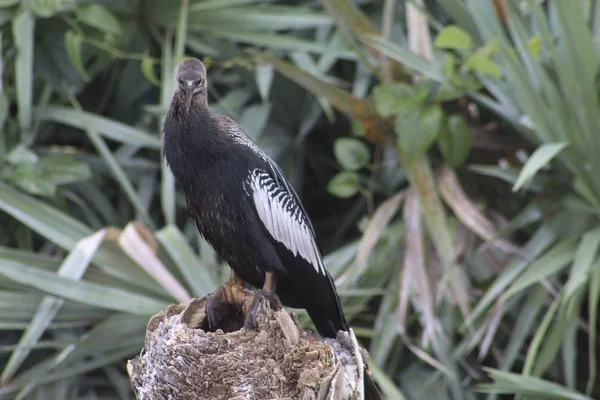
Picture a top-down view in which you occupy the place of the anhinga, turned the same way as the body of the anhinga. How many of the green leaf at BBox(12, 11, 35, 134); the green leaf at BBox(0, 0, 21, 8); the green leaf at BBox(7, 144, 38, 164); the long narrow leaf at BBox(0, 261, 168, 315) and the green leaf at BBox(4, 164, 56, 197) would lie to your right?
5

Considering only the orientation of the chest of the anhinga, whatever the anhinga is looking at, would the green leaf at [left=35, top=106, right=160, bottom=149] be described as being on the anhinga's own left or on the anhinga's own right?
on the anhinga's own right

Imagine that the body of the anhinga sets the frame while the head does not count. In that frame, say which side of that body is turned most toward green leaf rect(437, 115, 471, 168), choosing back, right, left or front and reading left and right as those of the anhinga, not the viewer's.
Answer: back

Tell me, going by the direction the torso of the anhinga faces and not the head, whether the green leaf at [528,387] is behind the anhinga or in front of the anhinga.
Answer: behind

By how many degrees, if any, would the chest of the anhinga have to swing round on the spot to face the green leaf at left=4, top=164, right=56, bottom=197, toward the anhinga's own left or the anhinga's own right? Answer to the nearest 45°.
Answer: approximately 90° to the anhinga's own right

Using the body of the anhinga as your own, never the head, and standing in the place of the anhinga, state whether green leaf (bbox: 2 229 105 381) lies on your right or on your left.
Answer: on your right

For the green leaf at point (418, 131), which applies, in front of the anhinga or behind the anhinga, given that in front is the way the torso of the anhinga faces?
behind

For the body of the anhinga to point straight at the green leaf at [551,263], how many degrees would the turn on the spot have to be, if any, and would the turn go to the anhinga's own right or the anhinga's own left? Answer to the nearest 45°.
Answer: approximately 180°

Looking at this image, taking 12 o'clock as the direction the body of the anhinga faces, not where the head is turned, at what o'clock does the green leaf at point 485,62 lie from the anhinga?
The green leaf is roughly at 6 o'clock from the anhinga.

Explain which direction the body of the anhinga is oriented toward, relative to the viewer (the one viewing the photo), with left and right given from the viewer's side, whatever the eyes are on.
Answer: facing the viewer and to the left of the viewer
